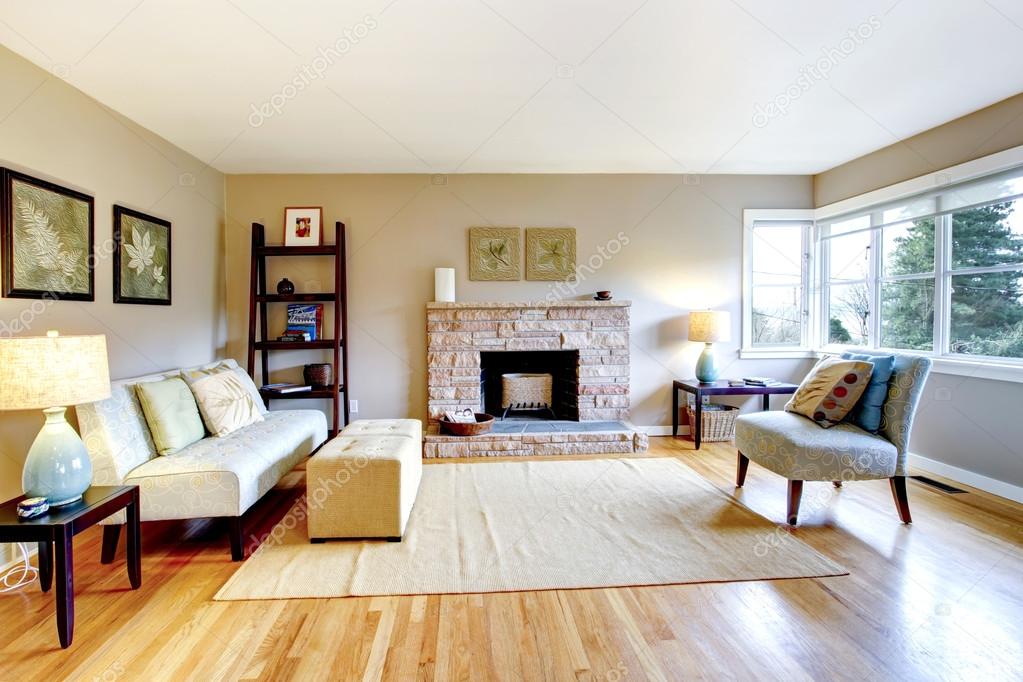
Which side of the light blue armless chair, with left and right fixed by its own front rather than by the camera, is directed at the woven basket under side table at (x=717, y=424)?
right

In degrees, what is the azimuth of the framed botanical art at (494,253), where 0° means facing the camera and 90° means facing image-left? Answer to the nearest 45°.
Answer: approximately 0°

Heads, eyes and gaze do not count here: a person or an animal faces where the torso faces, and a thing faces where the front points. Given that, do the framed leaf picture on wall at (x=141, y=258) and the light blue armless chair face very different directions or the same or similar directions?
very different directions

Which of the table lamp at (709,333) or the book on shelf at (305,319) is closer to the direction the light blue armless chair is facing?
the book on shelf

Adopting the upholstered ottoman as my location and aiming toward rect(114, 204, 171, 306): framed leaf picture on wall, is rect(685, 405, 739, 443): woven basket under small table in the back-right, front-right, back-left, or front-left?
back-right

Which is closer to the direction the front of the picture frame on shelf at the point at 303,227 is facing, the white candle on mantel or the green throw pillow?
the green throw pillow

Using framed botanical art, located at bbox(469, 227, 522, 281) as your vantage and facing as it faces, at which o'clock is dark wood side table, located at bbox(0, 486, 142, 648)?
The dark wood side table is roughly at 1 o'clock from the framed botanical art.

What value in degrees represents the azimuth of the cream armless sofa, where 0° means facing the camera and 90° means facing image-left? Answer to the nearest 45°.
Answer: approximately 315°

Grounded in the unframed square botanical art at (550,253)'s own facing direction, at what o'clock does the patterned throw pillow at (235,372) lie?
The patterned throw pillow is roughly at 2 o'clock from the unframed square botanical art.
